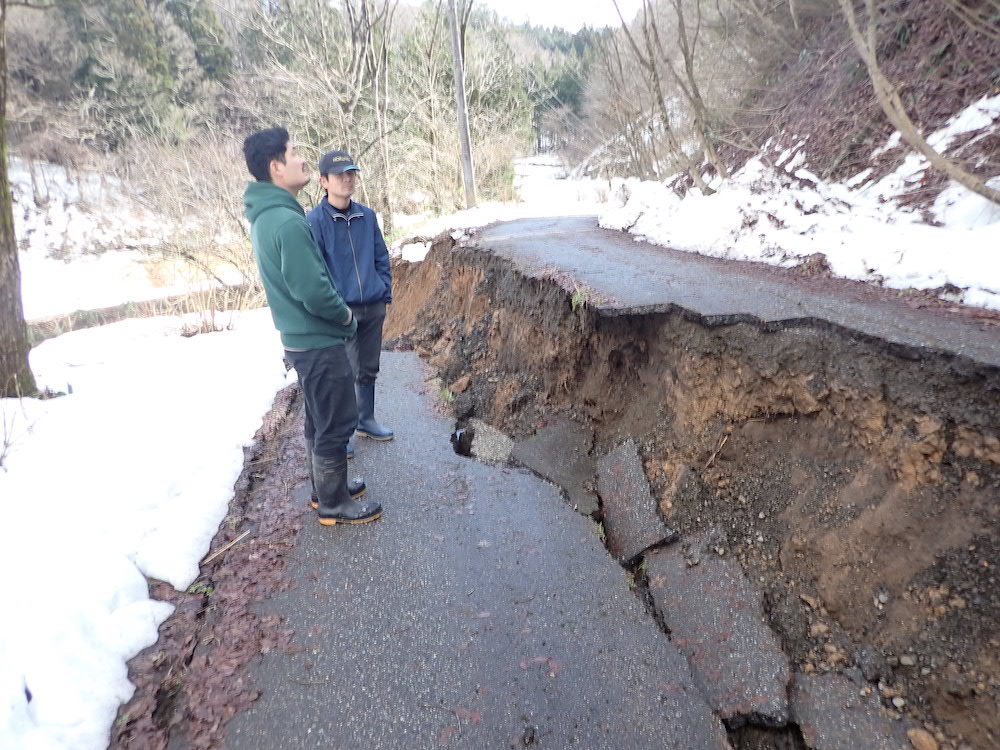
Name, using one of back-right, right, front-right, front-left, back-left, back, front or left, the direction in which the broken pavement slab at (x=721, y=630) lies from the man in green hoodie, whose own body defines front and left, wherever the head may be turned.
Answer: front-right

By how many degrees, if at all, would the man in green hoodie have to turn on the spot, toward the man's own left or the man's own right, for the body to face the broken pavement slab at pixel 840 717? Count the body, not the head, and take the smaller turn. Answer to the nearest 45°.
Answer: approximately 45° to the man's own right

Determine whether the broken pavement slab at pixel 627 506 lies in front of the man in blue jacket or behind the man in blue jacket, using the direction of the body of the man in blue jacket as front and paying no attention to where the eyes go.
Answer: in front

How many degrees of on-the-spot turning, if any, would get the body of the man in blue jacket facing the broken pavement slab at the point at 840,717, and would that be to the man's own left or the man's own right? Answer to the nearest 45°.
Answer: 0° — they already face it

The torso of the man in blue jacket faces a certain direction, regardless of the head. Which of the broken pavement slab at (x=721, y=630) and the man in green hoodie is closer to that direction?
the broken pavement slab

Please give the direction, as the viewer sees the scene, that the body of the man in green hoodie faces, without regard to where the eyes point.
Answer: to the viewer's right

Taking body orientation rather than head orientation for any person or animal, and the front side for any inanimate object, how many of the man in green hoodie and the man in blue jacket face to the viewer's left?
0

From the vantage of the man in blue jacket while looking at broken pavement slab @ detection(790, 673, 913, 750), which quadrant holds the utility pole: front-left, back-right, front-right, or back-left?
back-left

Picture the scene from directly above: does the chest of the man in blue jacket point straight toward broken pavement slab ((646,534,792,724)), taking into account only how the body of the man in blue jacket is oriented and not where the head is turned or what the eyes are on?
yes

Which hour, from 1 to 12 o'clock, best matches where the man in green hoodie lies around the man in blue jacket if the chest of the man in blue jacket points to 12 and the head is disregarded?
The man in green hoodie is roughly at 2 o'clock from the man in blue jacket.

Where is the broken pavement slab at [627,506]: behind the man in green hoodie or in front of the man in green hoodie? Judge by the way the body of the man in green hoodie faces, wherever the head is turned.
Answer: in front

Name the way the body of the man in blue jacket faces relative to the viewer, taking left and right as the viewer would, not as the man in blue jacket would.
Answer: facing the viewer and to the right of the viewer

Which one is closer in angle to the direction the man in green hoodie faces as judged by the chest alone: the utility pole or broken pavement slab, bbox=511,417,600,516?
the broken pavement slab

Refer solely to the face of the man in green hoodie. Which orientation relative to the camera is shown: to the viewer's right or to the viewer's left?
to the viewer's right

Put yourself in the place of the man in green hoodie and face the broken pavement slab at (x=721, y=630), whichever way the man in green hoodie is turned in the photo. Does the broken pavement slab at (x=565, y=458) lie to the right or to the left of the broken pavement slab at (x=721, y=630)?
left
